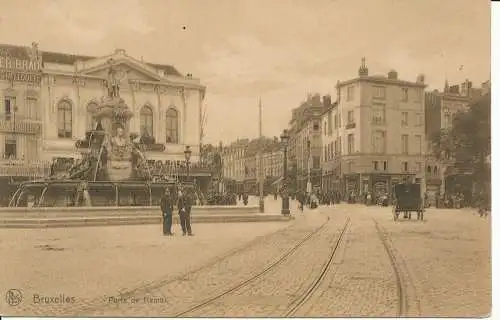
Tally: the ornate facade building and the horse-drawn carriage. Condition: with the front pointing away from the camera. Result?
1

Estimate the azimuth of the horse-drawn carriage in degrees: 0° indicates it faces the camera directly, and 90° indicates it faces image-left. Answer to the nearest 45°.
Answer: approximately 180°

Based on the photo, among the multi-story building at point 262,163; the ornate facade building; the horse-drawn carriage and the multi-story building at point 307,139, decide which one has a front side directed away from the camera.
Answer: the horse-drawn carriage

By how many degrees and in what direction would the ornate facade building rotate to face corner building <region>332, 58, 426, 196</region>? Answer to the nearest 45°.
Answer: approximately 45° to its left

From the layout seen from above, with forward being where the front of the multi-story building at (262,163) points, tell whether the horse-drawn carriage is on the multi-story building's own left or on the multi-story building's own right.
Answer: on the multi-story building's own left

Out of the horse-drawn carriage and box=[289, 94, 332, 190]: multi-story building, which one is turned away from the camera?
the horse-drawn carriage

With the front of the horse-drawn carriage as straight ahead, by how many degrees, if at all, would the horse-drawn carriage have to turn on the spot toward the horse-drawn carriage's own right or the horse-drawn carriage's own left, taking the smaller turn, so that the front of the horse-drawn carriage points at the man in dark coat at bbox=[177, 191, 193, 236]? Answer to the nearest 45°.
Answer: approximately 90° to the horse-drawn carriage's own left

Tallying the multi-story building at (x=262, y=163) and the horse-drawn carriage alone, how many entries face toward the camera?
1

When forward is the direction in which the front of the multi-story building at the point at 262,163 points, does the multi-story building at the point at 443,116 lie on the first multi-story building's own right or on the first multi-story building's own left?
on the first multi-story building's own left

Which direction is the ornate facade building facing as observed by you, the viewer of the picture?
facing the viewer and to the right of the viewer
